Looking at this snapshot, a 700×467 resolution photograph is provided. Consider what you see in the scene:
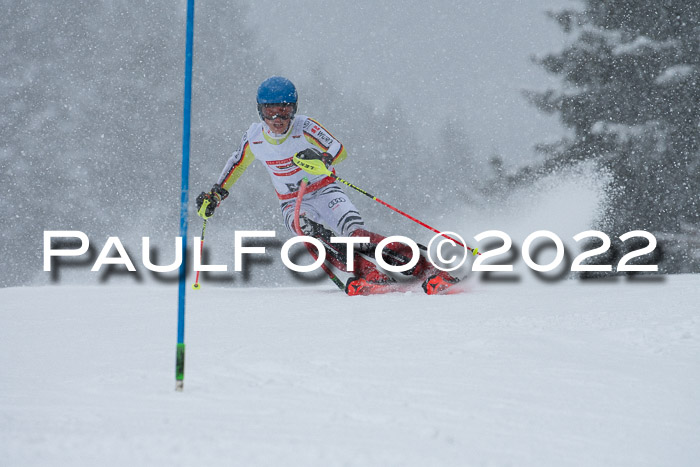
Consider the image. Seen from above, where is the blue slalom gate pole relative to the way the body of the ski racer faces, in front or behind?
in front

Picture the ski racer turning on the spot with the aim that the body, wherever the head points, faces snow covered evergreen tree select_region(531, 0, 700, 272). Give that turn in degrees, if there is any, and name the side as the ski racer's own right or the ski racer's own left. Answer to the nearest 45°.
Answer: approximately 135° to the ski racer's own left

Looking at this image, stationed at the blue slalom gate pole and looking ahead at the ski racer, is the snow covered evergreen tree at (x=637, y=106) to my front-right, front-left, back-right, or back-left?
front-right

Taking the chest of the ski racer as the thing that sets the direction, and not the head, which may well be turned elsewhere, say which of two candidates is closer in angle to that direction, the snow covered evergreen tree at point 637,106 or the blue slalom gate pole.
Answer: the blue slalom gate pole

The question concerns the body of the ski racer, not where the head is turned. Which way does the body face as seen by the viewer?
toward the camera
